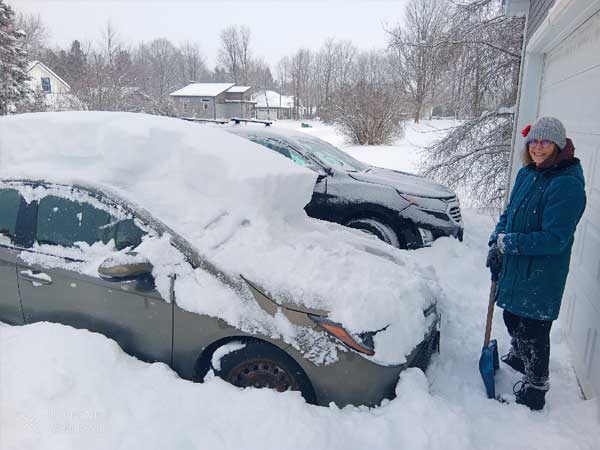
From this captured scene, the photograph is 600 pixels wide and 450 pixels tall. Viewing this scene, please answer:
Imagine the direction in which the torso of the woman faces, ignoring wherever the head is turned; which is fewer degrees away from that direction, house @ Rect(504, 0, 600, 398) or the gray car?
the gray car

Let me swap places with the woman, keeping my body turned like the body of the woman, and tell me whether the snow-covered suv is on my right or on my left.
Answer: on my right

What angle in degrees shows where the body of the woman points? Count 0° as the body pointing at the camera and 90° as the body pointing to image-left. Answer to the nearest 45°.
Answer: approximately 45°

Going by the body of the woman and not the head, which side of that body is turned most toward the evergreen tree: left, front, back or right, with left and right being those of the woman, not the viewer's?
right

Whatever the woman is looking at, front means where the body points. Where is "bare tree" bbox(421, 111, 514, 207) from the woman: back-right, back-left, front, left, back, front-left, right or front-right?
back-right

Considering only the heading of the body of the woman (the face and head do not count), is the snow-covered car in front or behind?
in front

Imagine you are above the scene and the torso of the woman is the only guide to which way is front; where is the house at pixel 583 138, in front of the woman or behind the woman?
behind

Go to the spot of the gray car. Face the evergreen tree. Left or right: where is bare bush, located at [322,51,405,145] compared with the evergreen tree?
right

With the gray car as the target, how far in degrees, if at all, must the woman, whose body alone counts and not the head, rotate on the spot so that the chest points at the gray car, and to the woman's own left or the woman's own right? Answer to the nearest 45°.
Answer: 0° — they already face it

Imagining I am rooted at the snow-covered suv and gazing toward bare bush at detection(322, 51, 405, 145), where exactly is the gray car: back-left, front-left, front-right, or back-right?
back-left
